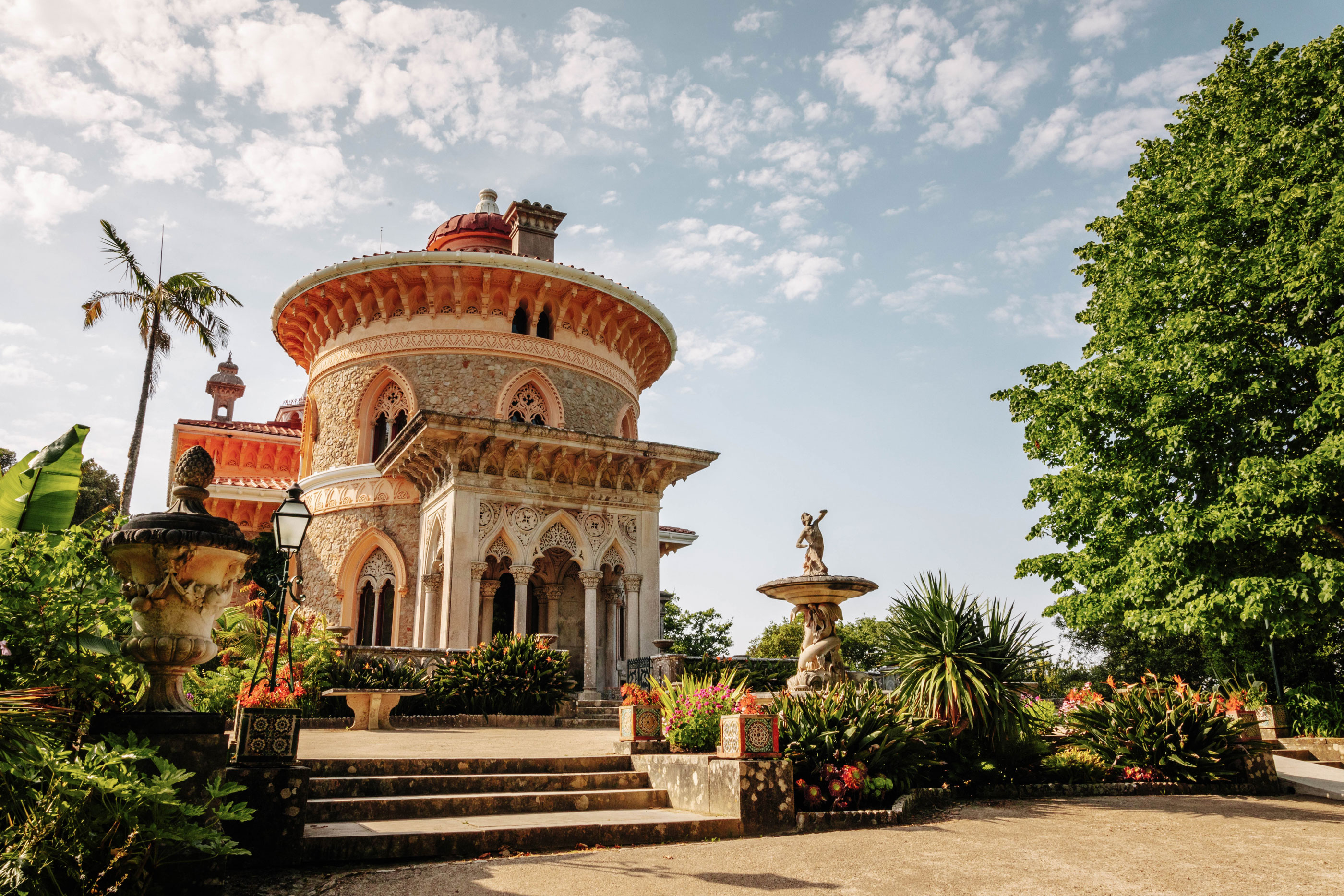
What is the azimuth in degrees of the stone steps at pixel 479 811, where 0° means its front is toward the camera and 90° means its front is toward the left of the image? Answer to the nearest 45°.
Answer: approximately 0°

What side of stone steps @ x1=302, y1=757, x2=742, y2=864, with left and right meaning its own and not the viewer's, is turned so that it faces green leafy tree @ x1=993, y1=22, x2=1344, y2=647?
left

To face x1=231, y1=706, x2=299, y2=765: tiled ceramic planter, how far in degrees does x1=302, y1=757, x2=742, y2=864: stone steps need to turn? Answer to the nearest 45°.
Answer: approximately 45° to its right

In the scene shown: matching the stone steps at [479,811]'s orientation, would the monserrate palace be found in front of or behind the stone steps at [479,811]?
behind

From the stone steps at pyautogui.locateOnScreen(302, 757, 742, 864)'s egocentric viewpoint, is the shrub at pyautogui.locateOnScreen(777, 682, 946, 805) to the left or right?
on its left

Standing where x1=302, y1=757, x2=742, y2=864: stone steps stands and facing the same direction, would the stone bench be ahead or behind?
behind

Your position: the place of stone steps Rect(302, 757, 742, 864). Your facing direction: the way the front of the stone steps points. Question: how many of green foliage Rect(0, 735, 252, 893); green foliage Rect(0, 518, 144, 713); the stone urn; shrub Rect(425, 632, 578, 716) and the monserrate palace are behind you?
2

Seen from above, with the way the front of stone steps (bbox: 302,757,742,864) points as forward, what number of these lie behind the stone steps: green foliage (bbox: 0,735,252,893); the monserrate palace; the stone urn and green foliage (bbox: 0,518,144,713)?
1

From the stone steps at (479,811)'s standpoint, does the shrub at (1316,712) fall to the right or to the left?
on its left

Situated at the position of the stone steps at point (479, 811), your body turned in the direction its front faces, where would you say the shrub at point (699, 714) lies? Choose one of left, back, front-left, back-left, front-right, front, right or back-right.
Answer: back-left

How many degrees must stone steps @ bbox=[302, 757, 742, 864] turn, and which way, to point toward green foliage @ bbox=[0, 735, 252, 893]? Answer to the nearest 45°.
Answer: approximately 45° to its right

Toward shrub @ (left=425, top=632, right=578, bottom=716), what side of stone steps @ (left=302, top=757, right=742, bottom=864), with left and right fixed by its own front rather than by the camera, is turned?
back

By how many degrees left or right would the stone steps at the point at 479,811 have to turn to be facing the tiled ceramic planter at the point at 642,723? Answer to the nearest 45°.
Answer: approximately 135° to its left

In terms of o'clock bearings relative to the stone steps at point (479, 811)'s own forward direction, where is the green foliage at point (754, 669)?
The green foliage is roughly at 7 o'clock from the stone steps.

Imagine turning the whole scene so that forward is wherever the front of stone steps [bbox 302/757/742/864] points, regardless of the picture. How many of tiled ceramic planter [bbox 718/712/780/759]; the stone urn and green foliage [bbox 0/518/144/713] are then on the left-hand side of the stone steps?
1
